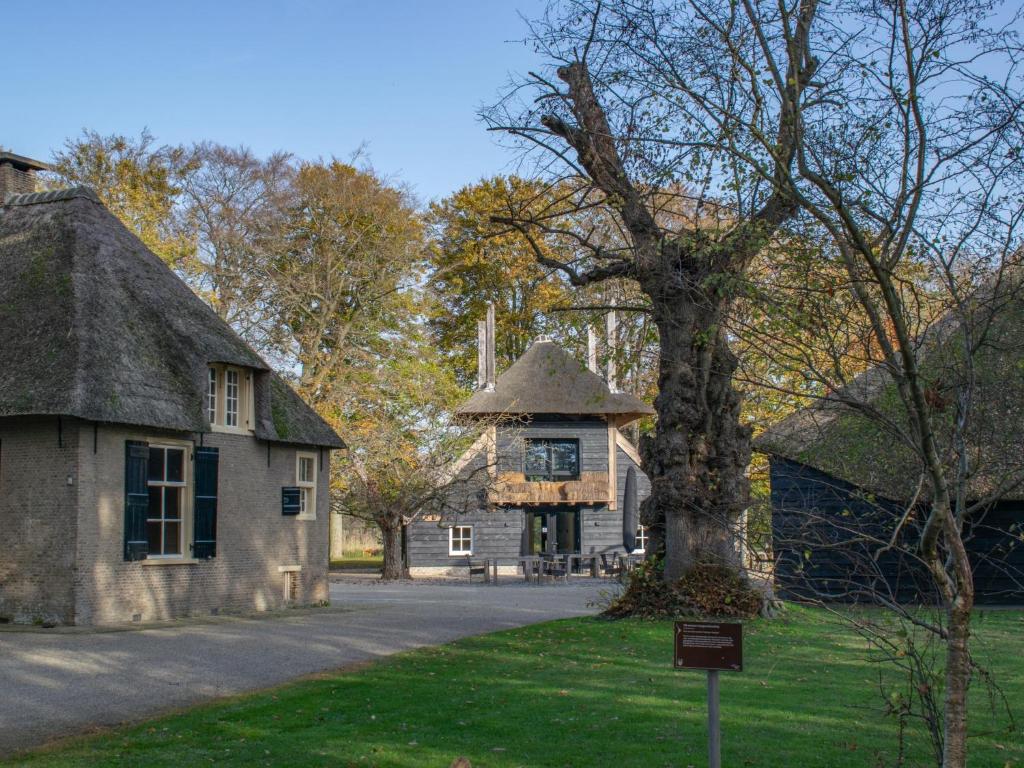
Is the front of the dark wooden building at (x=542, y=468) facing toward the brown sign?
yes

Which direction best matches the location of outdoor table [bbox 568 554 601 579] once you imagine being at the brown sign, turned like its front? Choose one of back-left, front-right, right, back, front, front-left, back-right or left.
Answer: back

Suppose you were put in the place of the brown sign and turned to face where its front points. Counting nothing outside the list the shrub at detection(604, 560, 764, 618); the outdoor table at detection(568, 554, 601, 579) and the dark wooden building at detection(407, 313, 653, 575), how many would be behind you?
3

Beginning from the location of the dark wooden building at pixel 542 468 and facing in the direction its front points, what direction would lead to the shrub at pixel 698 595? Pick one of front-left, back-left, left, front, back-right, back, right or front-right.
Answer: front

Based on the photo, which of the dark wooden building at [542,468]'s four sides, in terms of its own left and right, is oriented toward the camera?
front

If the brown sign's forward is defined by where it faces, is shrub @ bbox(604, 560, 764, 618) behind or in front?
behind

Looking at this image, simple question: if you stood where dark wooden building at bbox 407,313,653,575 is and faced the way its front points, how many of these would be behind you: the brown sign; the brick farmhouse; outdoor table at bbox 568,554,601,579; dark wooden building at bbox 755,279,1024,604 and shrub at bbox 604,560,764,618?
0

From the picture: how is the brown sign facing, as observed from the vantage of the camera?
facing the viewer

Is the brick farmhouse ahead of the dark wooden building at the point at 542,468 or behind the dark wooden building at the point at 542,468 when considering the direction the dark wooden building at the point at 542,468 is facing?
ahead

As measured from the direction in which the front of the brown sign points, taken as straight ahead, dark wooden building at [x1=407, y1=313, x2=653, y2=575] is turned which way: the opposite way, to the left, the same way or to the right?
the same way

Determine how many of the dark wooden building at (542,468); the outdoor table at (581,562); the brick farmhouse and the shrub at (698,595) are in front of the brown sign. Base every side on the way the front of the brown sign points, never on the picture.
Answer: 0

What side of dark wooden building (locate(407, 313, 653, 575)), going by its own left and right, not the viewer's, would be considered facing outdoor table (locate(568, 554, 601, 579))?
front

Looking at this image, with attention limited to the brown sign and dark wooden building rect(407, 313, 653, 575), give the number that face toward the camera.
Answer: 2

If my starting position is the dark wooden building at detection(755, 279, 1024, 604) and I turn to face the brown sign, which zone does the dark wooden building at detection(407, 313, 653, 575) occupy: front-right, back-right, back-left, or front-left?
back-right
